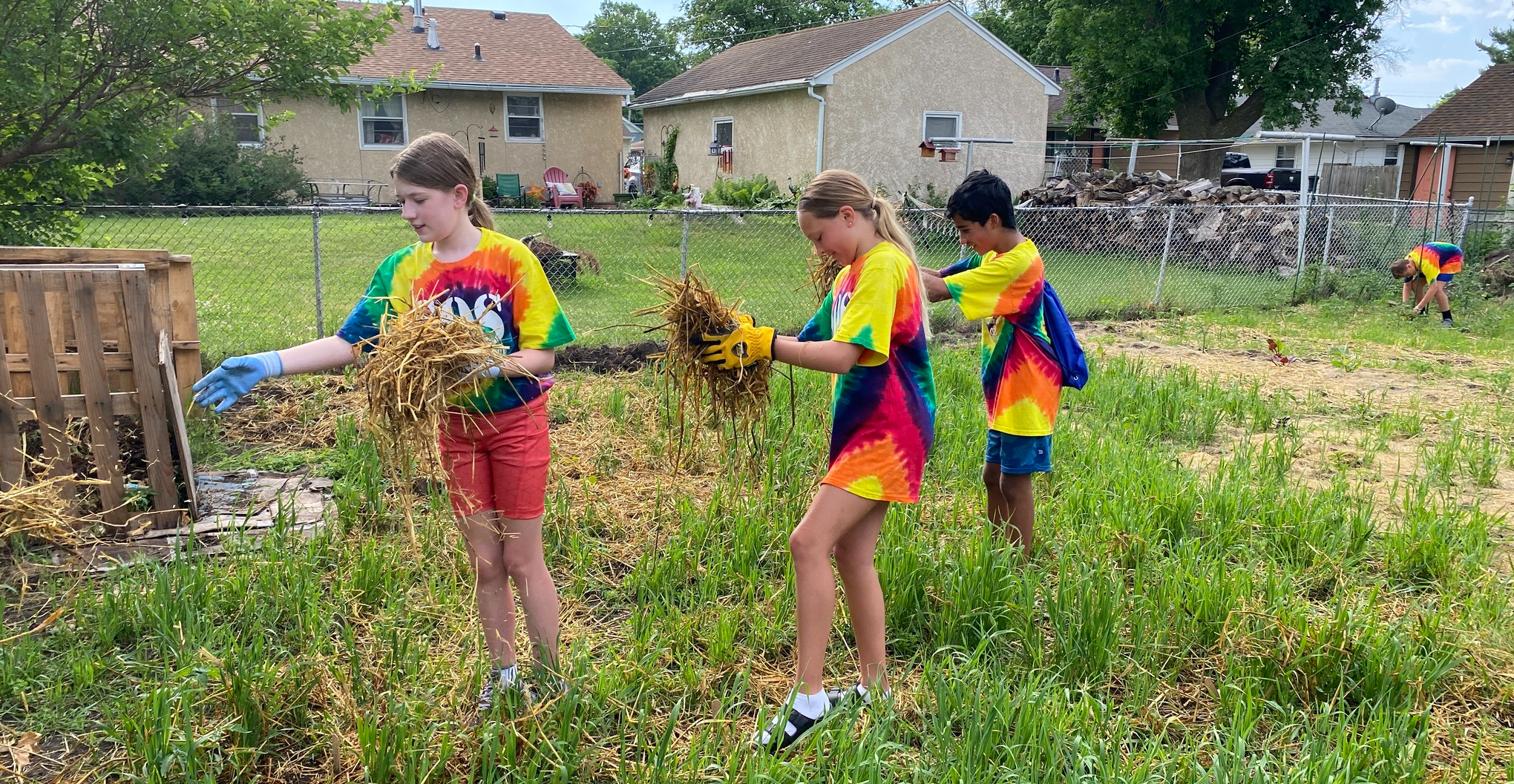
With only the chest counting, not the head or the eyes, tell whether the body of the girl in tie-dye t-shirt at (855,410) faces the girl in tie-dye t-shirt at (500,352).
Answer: yes

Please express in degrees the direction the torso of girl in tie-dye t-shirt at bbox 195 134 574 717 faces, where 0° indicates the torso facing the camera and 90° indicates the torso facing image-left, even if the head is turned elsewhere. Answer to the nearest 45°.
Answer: approximately 45°

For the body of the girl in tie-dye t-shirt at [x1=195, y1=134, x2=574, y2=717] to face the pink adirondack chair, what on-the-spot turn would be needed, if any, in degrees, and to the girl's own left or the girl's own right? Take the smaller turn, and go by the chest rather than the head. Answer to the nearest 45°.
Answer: approximately 135° to the girl's own right

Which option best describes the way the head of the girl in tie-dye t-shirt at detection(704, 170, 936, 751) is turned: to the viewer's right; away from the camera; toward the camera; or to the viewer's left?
to the viewer's left

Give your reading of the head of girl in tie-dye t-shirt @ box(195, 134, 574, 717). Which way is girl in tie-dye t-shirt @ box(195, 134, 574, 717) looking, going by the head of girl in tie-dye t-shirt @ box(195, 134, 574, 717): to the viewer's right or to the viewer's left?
to the viewer's left

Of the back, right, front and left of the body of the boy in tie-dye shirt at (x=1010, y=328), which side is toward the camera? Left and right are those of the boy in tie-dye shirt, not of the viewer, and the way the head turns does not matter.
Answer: left

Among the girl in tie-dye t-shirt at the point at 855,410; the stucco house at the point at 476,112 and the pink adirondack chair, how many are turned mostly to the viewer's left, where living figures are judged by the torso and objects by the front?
1

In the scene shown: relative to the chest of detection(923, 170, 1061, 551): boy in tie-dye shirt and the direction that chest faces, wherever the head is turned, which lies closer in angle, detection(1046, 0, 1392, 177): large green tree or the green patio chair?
the green patio chair

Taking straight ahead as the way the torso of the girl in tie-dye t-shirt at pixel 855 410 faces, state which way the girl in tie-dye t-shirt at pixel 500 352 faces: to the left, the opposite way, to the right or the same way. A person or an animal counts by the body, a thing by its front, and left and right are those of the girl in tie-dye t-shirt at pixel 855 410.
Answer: to the left

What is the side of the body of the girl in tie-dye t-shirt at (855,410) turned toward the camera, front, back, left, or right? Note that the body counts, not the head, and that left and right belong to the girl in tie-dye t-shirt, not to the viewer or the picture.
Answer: left

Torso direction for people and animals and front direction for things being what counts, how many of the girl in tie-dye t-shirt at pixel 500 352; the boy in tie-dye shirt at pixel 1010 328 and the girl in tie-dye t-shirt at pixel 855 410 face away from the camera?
0

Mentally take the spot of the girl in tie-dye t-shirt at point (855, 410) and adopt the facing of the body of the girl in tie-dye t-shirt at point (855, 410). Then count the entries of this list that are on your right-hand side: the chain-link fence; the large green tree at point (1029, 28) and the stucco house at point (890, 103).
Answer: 3
